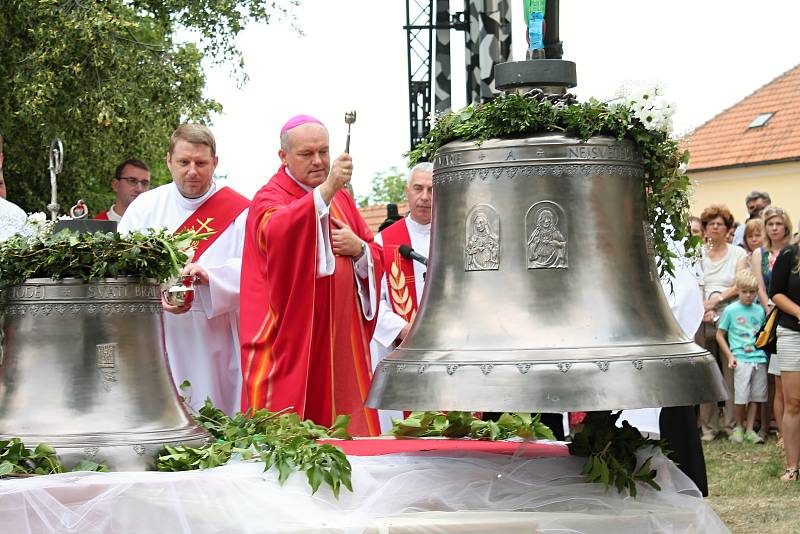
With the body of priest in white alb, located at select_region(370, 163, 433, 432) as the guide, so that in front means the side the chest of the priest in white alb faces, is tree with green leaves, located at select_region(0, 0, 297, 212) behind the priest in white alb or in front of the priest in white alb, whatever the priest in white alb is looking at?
behind

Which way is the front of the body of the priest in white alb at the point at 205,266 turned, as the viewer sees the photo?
toward the camera

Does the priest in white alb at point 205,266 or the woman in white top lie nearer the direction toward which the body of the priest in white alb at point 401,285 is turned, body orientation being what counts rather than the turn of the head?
the priest in white alb

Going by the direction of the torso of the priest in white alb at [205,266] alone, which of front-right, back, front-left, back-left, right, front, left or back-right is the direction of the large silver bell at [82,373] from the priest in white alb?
front

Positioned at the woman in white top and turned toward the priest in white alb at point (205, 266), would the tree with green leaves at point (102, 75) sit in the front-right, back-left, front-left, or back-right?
front-right

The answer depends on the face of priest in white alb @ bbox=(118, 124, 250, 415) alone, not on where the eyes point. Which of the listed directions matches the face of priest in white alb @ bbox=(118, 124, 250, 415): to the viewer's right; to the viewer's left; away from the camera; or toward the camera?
toward the camera

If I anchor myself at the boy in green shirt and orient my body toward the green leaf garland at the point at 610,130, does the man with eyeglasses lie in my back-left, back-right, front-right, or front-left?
front-right

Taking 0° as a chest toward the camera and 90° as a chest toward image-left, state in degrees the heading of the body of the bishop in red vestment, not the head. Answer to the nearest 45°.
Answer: approximately 315°

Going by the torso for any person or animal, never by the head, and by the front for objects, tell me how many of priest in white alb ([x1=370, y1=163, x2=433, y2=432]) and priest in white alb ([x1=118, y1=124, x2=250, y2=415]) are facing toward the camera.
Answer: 2

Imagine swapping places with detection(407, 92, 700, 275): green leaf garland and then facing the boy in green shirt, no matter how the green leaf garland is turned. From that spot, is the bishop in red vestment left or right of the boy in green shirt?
left

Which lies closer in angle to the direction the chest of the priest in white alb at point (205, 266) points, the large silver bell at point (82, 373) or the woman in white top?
the large silver bell

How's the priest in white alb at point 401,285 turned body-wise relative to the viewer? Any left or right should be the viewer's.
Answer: facing the viewer

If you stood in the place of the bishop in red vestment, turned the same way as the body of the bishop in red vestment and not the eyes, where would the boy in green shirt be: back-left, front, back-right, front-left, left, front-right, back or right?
left
